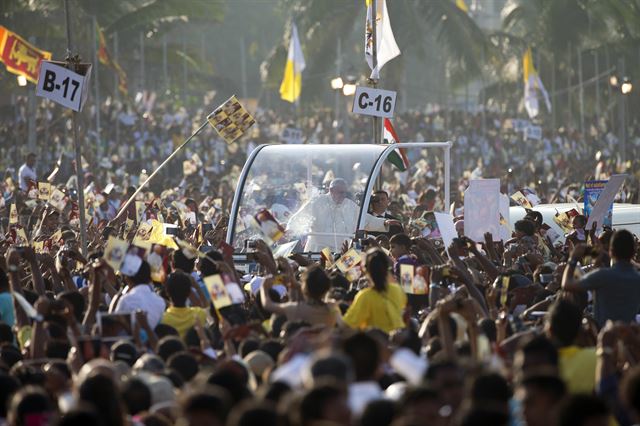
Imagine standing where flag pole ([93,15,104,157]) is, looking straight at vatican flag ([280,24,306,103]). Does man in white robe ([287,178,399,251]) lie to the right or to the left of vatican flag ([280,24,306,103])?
right

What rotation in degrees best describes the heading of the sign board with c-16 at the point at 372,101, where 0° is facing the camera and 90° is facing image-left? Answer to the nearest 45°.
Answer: approximately 0°

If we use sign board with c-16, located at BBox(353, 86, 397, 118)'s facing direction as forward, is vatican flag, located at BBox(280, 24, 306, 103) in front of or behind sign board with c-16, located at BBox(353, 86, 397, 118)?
behind

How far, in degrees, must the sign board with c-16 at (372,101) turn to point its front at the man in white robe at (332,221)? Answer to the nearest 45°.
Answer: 0° — it already faces them

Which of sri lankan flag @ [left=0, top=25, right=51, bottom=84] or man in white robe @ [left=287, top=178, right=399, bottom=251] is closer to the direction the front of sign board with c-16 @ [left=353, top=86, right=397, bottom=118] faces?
the man in white robe
